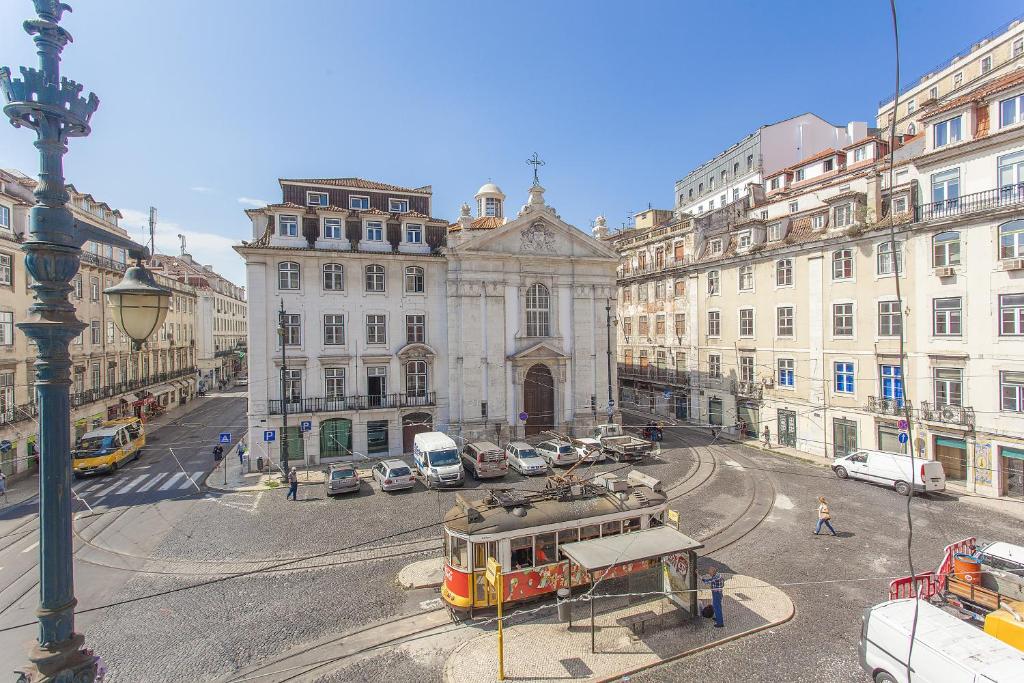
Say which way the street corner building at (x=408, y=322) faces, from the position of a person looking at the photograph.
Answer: facing the viewer

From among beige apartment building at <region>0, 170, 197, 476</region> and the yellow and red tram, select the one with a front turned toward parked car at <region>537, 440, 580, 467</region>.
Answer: the beige apartment building

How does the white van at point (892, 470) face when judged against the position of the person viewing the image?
facing away from the viewer and to the left of the viewer

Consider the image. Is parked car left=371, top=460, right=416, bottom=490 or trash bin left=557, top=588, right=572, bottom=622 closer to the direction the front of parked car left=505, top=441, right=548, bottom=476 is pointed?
the trash bin

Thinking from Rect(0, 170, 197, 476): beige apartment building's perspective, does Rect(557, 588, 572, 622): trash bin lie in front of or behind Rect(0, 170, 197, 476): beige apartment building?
in front

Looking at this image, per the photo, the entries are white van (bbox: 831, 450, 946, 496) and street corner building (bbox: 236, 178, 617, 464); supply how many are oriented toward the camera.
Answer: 1

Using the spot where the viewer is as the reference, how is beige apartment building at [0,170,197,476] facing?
facing the viewer and to the right of the viewer

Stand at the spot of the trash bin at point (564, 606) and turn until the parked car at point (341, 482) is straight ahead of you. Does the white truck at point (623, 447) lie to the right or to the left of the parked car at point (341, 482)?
right

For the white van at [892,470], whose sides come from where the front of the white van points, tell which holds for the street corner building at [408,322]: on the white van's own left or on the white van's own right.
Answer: on the white van's own left

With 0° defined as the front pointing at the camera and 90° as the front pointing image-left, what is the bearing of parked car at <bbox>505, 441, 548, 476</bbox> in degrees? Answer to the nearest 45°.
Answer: approximately 315°

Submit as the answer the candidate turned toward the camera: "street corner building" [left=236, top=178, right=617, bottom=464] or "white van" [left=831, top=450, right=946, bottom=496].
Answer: the street corner building

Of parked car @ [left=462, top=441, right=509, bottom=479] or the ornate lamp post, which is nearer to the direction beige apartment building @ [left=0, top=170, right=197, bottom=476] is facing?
the parked car

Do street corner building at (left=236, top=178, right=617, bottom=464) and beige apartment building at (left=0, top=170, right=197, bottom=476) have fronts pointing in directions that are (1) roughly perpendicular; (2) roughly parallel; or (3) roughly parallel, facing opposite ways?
roughly perpendicular

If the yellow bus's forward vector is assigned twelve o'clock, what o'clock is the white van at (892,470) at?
The white van is roughly at 9 o'clock from the yellow bus.

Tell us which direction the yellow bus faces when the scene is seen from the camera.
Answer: facing the viewer and to the left of the viewer

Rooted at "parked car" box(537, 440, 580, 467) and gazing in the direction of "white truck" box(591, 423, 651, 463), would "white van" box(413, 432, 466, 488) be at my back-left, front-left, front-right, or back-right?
back-right

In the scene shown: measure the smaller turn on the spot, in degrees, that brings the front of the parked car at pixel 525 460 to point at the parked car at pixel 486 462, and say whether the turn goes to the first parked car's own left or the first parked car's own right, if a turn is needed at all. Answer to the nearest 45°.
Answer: approximately 90° to the first parked car's own right

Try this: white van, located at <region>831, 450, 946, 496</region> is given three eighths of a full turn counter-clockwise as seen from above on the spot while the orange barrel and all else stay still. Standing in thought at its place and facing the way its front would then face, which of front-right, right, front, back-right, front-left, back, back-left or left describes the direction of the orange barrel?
front
